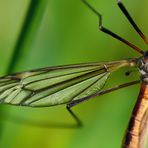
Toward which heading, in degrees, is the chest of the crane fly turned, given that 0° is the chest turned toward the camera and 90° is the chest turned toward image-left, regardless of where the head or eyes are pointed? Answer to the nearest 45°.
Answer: approximately 180°
